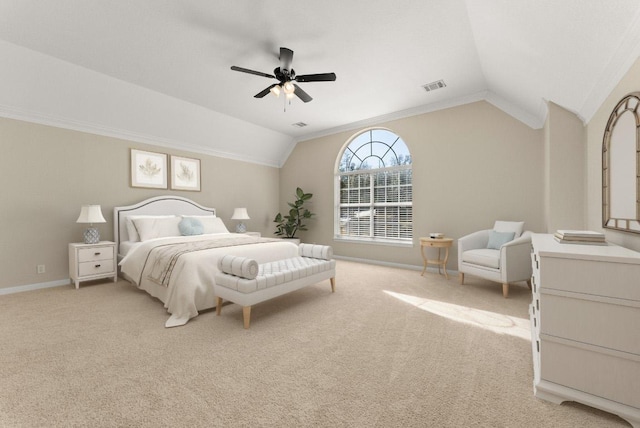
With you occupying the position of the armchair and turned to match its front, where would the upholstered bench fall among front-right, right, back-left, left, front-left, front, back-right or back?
front

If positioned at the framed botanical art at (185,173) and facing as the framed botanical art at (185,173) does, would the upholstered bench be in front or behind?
in front

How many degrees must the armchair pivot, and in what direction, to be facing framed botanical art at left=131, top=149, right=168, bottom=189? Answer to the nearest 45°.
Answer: approximately 45° to its right

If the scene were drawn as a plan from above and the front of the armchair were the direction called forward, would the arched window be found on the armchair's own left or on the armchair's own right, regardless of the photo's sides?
on the armchair's own right

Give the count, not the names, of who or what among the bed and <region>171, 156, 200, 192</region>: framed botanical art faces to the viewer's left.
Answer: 0

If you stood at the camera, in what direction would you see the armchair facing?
facing the viewer and to the left of the viewer

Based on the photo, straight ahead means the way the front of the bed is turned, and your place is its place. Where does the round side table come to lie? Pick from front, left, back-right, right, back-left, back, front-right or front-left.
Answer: front-left

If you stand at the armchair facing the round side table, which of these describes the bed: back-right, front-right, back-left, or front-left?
front-left

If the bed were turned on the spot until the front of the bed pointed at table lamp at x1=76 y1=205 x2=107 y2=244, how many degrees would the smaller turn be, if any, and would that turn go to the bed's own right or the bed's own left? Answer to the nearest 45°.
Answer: approximately 180°

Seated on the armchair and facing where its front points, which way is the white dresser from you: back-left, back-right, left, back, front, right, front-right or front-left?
front-left

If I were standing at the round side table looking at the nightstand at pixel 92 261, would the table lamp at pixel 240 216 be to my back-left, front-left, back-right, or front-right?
front-right

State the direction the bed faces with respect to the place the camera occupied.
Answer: facing the viewer and to the right of the viewer

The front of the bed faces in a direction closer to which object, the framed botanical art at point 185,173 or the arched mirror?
the arched mirror

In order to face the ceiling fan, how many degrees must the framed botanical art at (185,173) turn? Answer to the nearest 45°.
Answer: approximately 45° to its right
